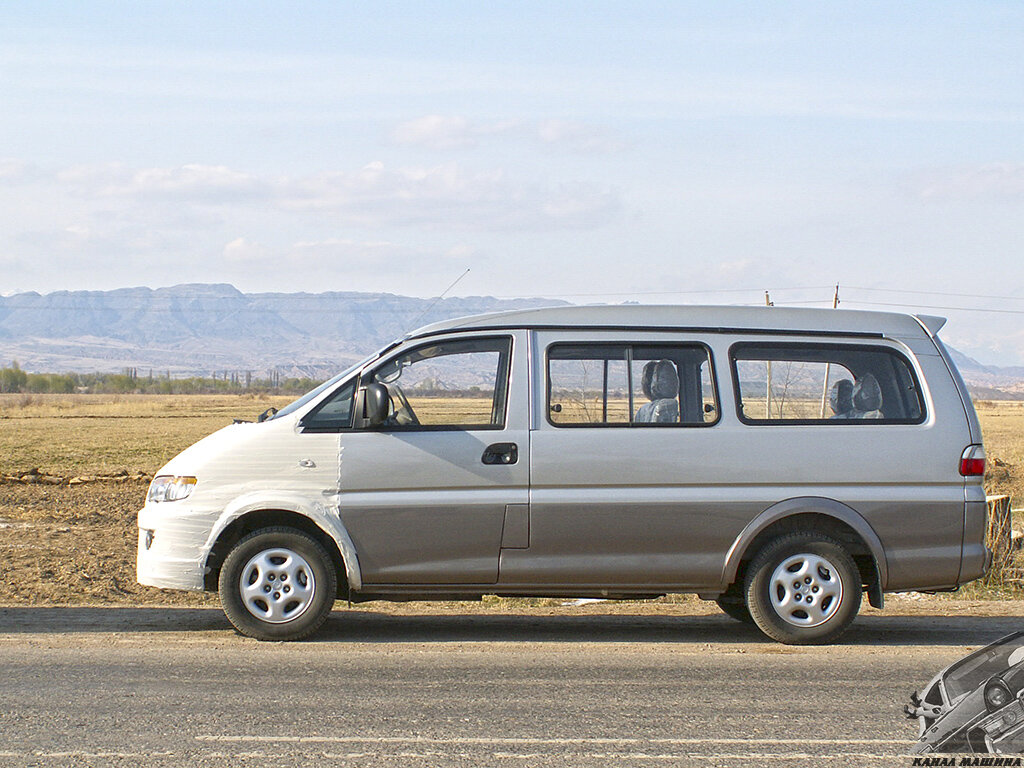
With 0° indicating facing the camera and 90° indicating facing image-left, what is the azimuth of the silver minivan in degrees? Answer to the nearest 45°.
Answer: approximately 90°
